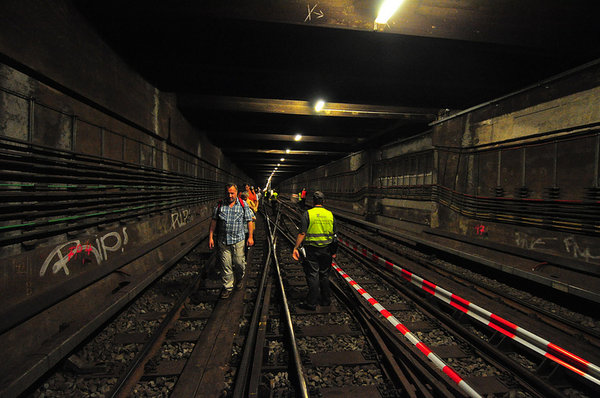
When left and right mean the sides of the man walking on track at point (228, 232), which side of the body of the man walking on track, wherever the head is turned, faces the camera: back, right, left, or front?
front

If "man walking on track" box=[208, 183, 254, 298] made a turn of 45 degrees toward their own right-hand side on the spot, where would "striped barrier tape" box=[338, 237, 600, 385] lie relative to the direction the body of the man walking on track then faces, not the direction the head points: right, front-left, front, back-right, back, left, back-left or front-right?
left

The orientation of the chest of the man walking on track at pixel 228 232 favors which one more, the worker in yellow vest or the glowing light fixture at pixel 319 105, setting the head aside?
the worker in yellow vest

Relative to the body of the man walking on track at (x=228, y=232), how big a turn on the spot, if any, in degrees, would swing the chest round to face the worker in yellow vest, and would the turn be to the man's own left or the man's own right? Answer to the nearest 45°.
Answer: approximately 45° to the man's own left

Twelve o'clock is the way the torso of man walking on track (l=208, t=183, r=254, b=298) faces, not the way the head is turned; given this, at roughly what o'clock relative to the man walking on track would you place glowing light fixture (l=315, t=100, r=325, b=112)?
The glowing light fixture is roughly at 7 o'clock from the man walking on track.

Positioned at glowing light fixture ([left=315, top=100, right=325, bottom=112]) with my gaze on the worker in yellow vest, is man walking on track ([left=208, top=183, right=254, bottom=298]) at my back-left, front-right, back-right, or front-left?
front-right
